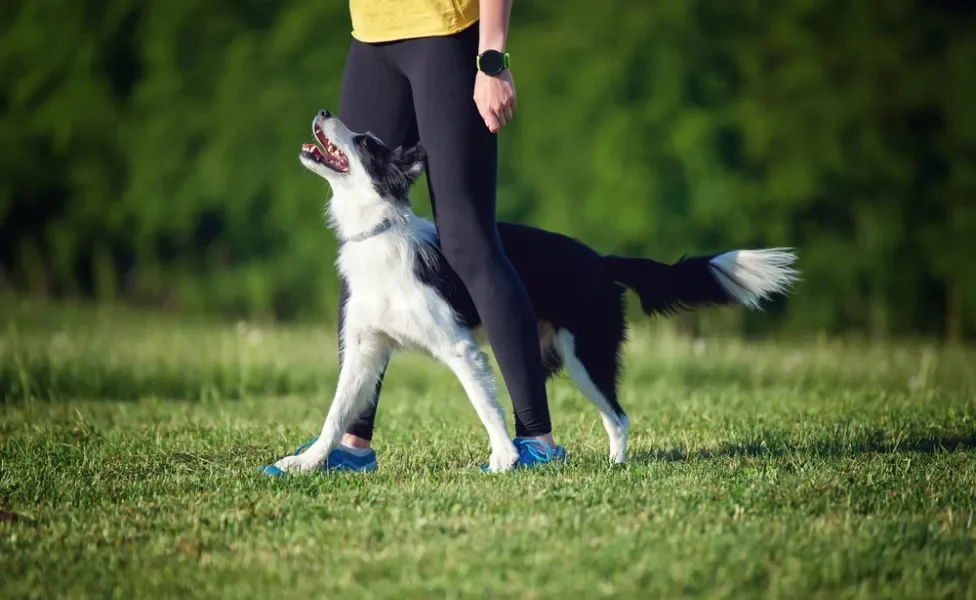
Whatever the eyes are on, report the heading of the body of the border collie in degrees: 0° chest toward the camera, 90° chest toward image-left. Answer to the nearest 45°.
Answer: approximately 45°
